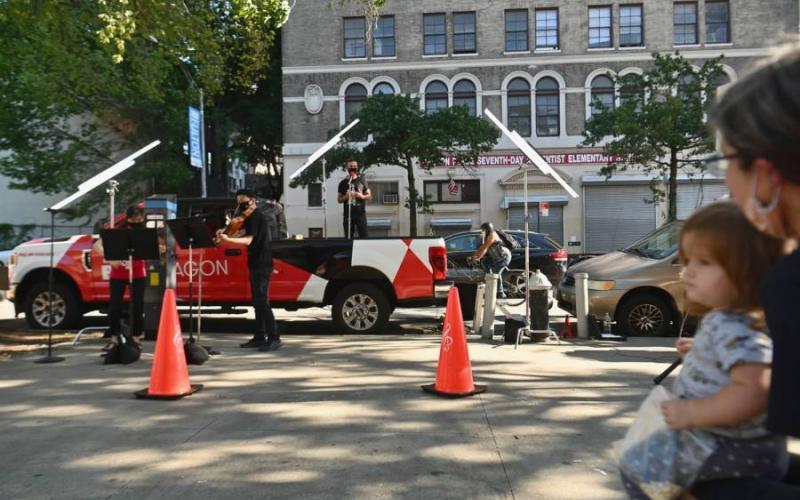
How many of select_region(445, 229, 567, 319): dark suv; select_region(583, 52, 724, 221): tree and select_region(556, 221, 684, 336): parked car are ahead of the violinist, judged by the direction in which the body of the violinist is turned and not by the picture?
0

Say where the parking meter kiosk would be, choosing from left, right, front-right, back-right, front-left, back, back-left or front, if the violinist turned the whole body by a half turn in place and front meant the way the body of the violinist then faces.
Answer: back-left

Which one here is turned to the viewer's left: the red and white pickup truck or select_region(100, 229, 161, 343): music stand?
the red and white pickup truck

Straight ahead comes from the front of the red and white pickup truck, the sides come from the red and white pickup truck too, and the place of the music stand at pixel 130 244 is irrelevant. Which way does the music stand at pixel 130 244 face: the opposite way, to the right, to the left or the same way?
to the right

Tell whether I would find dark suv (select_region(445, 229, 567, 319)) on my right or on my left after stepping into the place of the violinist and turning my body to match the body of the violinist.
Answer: on my right

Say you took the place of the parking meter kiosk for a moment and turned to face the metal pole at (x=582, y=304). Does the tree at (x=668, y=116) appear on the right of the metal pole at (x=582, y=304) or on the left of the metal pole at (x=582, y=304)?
left

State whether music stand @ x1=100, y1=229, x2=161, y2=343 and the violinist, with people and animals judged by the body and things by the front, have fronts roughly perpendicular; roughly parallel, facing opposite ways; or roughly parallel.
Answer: roughly perpendicular

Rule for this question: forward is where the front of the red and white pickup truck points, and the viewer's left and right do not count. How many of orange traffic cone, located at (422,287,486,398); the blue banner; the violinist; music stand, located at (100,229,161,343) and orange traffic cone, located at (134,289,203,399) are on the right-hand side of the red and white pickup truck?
1

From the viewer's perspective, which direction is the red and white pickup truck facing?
to the viewer's left

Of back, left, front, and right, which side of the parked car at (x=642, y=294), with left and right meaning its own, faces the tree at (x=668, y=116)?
right

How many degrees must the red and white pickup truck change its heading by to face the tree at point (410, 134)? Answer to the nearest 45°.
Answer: approximately 90° to its right

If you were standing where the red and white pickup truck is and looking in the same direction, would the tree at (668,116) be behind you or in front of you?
behind

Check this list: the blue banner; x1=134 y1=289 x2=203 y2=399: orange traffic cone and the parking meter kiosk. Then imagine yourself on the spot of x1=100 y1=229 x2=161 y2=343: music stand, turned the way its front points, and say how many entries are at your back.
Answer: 1

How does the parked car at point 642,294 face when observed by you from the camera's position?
facing to the left of the viewer

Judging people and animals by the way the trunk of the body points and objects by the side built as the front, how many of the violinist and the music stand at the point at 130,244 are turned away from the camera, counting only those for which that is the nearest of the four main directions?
1

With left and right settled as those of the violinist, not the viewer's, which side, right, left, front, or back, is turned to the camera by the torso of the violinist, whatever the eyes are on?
left

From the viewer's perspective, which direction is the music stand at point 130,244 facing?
away from the camera

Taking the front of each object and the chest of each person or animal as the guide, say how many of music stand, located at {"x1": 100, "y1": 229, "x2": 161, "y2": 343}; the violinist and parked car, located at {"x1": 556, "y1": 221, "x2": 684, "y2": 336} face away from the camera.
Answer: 1
